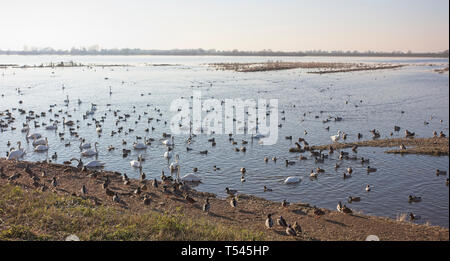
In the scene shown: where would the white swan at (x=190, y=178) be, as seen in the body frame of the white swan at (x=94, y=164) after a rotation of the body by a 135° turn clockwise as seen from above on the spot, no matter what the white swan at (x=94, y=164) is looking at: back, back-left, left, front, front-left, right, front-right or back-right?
right

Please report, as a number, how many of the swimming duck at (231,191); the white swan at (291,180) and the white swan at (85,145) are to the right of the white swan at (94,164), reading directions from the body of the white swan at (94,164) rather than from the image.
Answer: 1

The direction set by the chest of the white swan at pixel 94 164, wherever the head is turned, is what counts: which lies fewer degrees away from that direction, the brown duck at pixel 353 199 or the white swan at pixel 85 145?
the white swan

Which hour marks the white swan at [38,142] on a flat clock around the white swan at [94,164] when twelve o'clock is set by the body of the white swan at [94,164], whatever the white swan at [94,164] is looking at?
the white swan at [38,142] is roughly at 2 o'clock from the white swan at [94,164].

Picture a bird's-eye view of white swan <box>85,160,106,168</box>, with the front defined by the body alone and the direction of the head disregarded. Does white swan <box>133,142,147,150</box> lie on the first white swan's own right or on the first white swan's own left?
on the first white swan's own right

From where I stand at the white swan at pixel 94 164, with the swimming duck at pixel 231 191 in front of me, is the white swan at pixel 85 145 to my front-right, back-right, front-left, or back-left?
back-left

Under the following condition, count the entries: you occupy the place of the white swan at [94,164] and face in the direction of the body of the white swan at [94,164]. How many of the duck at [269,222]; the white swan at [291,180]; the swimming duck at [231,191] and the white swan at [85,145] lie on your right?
1

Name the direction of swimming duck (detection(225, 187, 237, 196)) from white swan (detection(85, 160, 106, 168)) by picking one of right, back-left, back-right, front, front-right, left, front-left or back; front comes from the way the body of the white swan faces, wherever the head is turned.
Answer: back-left

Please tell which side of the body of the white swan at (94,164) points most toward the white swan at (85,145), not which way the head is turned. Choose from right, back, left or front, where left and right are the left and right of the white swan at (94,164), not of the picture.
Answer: right

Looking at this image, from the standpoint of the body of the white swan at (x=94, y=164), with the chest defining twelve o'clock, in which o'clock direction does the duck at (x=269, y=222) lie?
The duck is roughly at 8 o'clock from the white swan.

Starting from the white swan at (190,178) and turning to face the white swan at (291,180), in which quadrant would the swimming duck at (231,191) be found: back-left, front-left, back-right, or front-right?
front-right

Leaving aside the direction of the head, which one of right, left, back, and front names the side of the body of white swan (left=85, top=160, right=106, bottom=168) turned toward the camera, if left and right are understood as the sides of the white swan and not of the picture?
left

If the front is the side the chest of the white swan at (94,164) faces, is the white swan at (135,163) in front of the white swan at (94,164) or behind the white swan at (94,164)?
behind

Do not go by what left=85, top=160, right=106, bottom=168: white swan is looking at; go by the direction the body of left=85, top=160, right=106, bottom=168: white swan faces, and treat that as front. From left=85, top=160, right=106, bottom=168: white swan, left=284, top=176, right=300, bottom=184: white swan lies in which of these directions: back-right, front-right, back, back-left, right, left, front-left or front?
back-left

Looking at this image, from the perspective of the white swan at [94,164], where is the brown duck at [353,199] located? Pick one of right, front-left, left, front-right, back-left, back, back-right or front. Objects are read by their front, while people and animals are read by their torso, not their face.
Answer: back-left
